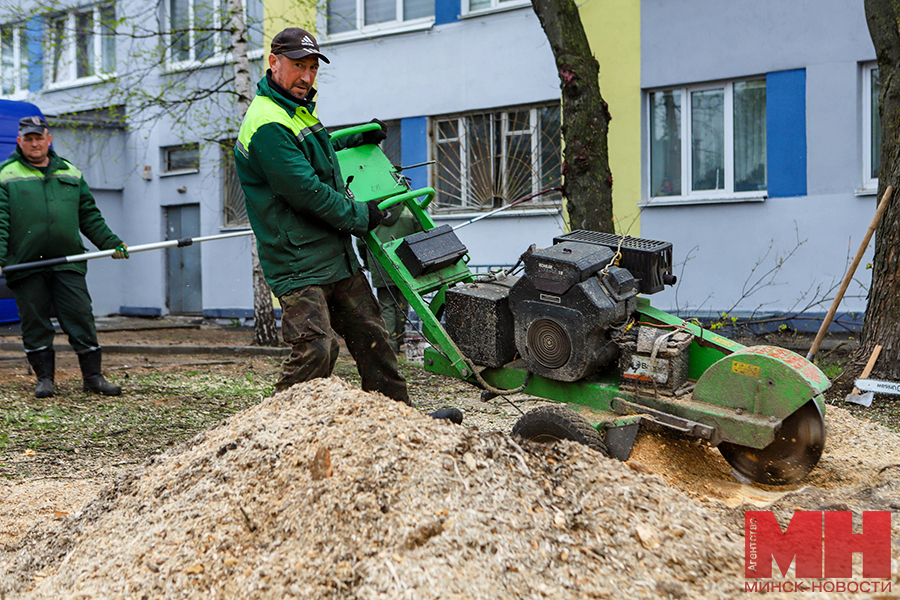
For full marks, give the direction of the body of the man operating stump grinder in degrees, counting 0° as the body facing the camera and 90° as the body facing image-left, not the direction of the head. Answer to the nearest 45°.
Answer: approximately 270°

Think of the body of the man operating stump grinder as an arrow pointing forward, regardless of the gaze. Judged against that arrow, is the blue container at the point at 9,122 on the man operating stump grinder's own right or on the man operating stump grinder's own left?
on the man operating stump grinder's own left

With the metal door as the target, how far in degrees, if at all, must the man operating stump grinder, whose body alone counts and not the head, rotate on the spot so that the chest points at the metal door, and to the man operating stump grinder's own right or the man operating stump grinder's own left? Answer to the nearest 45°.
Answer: approximately 90° to the man operating stump grinder's own left

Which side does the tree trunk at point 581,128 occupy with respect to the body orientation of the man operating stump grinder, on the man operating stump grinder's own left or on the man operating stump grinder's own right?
on the man operating stump grinder's own left

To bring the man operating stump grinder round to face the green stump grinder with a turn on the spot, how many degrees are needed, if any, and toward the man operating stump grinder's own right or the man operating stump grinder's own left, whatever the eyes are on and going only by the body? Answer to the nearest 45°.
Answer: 0° — they already face it

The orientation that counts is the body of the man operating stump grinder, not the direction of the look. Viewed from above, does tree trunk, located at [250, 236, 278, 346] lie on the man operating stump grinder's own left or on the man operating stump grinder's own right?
on the man operating stump grinder's own left
